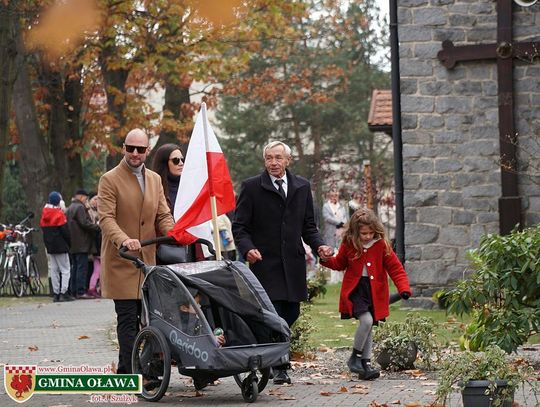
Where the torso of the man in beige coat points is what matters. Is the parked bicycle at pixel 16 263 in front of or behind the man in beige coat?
behind

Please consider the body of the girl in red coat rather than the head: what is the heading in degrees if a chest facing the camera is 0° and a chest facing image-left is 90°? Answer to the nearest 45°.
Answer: approximately 0°

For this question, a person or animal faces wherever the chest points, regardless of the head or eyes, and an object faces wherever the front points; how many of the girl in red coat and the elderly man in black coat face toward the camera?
2

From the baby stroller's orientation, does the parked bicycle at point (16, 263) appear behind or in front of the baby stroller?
behind

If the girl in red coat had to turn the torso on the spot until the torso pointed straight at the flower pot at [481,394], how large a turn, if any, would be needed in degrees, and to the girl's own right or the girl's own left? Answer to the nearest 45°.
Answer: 0° — they already face it

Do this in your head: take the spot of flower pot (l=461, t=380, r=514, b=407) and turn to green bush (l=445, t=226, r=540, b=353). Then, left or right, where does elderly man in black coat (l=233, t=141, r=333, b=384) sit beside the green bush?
left

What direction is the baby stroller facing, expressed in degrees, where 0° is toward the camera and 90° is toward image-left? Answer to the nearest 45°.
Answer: approximately 315°

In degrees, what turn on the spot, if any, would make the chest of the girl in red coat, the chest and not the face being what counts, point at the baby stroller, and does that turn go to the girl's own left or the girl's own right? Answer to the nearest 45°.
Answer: approximately 45° to the girl's own right
